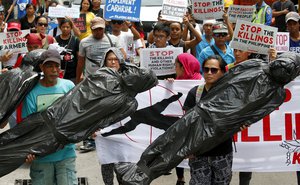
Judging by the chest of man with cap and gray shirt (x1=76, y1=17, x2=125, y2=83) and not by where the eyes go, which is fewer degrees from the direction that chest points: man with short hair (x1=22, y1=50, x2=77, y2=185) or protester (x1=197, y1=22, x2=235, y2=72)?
the man with short hair

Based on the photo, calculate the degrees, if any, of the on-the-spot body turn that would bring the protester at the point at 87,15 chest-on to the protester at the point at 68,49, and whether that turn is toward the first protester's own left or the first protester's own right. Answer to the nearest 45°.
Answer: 0° — they already face them

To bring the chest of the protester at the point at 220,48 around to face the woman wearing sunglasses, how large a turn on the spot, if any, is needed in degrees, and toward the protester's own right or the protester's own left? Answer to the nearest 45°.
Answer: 0° — they already face them

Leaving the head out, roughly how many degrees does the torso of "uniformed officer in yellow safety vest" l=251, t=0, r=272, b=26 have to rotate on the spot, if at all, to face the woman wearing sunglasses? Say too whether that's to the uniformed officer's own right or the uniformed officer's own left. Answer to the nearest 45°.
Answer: approximately 45° to the uniformed officer's own left

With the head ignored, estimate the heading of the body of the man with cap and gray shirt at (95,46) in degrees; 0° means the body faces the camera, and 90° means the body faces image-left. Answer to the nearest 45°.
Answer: approximately 0°

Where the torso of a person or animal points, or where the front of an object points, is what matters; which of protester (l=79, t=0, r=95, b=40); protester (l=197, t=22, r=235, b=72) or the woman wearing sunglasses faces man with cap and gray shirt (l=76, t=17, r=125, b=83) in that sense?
protester (l=79, t=0, r=95, b=40)
